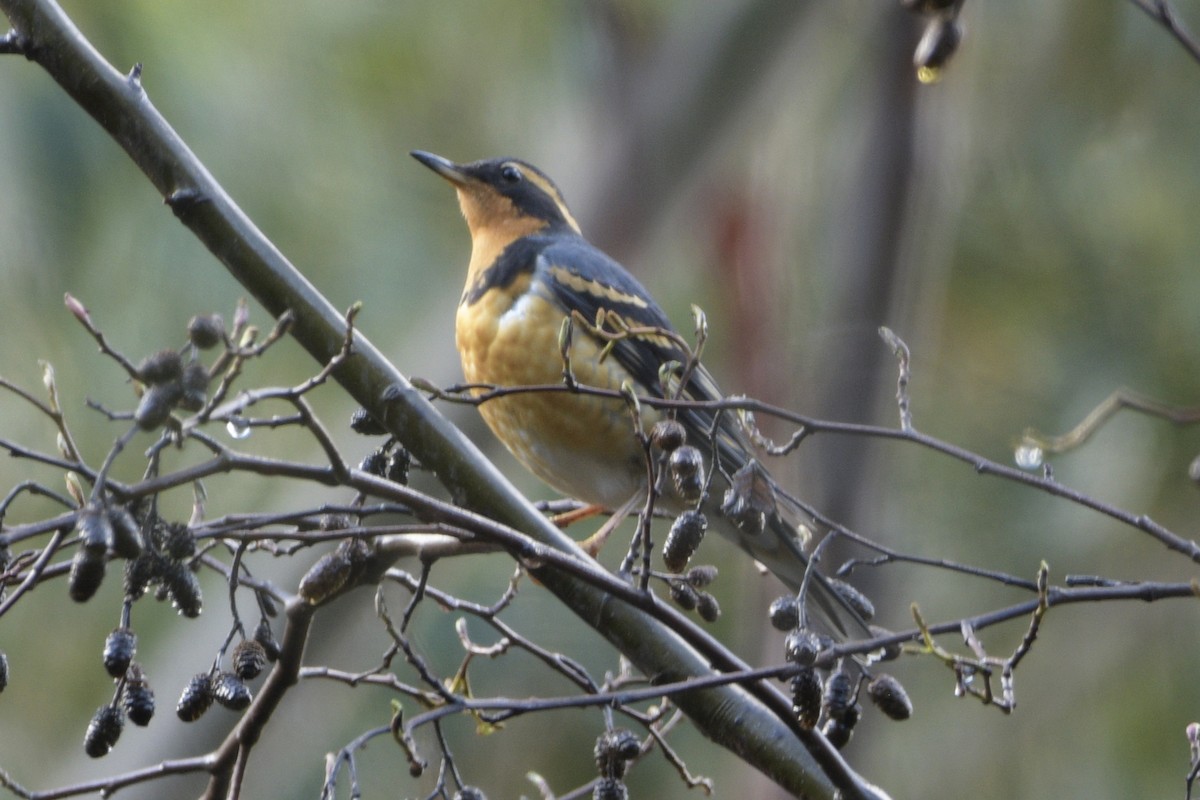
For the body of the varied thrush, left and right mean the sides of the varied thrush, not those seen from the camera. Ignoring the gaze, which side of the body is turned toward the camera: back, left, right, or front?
left

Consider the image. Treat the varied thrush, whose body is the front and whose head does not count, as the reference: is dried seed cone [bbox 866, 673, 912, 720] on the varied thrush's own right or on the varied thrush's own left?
on the varied thrush's own left

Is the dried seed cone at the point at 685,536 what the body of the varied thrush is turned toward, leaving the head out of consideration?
no

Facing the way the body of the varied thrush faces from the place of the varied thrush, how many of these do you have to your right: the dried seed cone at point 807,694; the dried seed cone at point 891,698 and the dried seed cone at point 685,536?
0
